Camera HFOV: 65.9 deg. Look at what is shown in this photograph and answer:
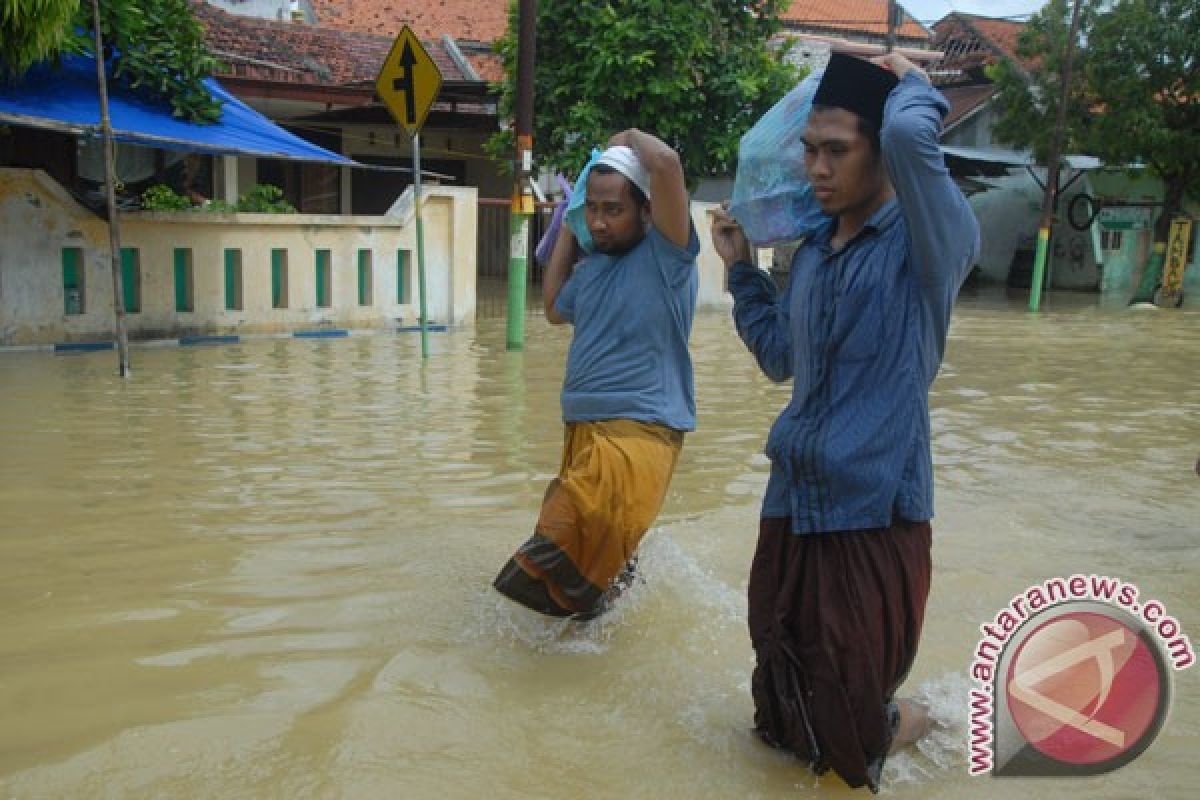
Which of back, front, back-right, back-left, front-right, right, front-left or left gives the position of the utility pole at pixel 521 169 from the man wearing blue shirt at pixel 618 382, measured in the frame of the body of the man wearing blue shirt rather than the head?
back-right

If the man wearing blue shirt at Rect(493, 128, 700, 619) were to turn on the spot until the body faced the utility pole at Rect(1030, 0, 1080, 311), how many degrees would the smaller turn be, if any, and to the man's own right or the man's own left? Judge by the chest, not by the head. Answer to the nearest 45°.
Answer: approximately 180°

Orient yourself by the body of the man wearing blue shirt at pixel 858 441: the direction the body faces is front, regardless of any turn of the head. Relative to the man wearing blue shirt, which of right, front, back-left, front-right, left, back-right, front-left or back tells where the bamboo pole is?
right

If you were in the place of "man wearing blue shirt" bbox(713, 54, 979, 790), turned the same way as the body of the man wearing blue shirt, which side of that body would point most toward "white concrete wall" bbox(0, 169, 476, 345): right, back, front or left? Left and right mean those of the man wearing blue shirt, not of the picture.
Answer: right

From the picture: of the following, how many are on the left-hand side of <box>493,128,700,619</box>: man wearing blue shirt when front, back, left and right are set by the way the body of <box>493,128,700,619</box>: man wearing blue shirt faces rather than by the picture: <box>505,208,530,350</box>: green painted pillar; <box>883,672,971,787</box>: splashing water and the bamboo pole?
1

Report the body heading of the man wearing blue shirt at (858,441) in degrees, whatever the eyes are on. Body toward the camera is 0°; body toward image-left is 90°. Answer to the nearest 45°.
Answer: approximately 45°

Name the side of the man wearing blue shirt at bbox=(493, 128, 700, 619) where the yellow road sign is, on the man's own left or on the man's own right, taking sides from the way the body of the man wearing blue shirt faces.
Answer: on the man's own right

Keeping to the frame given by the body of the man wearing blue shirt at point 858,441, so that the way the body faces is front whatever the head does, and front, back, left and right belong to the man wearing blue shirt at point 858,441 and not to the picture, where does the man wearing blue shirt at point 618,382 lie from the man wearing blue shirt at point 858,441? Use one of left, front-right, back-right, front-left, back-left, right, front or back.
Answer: right

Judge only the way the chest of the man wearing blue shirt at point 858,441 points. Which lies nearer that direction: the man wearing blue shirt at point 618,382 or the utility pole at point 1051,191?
the man wearing blue shirt

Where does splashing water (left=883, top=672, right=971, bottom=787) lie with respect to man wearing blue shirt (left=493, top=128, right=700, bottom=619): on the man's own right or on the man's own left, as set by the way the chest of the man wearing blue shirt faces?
on the man's own left

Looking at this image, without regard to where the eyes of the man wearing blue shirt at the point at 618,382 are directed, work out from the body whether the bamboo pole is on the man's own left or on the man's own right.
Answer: on the man's own right
